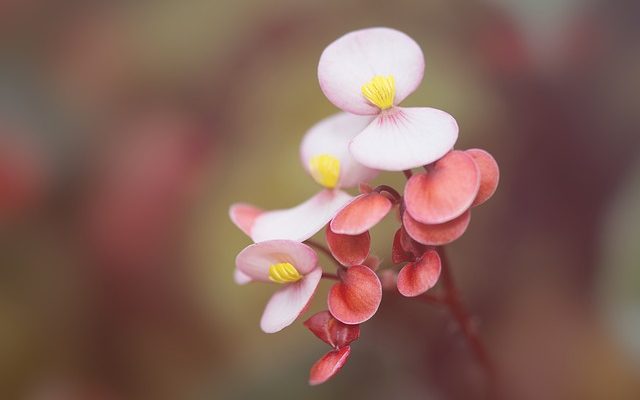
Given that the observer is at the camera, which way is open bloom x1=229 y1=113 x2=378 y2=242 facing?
facing the viewer and to the left of the viewer
